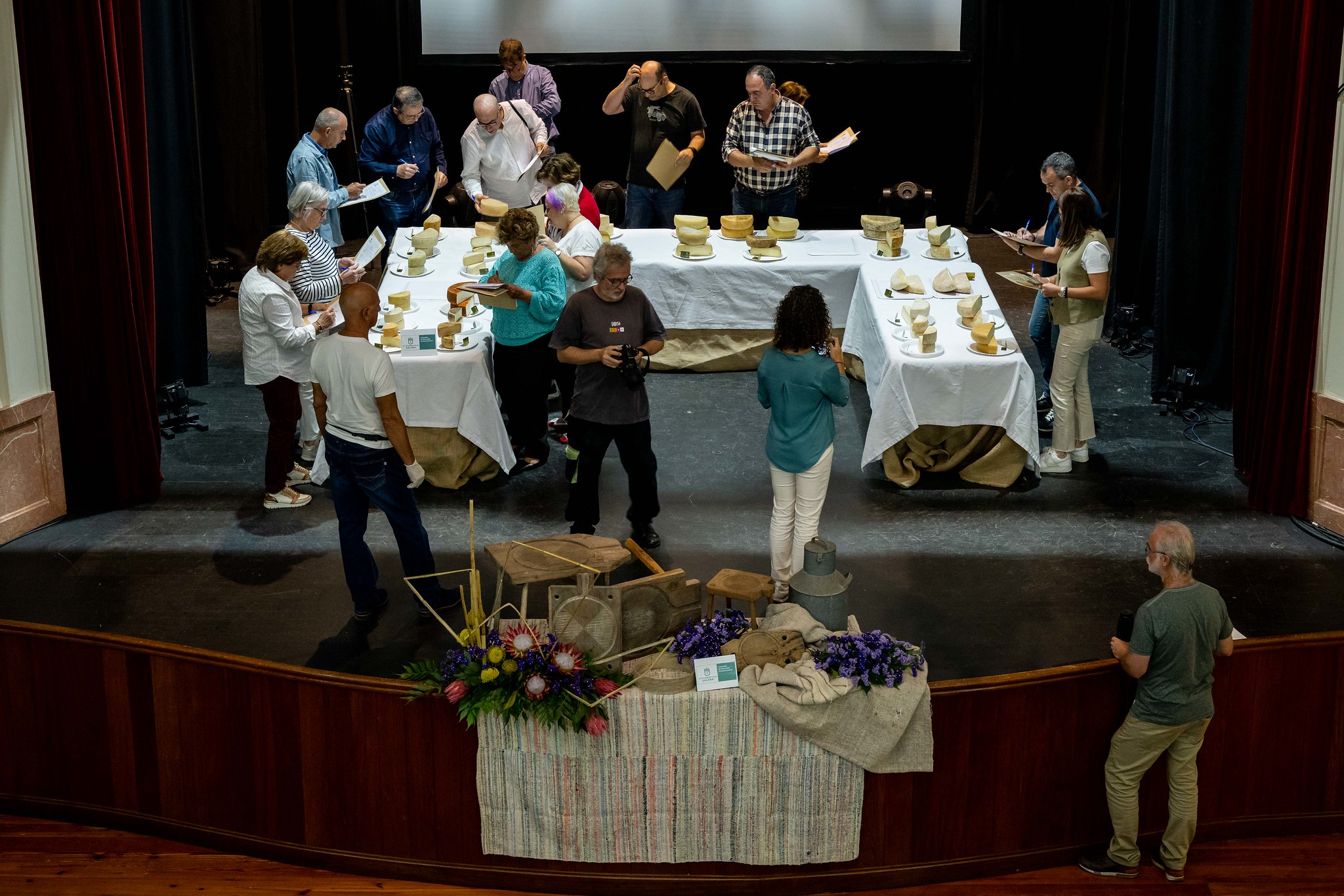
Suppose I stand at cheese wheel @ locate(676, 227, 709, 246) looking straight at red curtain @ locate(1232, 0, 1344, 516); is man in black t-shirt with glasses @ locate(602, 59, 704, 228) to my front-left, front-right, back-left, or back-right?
back-left

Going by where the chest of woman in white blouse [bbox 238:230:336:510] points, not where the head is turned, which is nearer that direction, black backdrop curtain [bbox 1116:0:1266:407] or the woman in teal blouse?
the black backdrop curtain

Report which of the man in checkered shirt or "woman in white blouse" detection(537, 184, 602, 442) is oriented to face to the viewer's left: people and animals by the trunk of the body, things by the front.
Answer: the woman in white blouse

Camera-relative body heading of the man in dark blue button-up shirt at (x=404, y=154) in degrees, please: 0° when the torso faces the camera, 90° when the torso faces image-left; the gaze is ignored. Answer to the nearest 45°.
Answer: approximately 315°

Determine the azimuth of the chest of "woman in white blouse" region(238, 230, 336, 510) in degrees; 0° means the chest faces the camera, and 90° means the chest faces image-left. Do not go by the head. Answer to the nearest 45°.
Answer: approximately 270°

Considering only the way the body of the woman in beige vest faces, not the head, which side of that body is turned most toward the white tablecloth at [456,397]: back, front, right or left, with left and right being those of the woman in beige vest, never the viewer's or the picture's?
front

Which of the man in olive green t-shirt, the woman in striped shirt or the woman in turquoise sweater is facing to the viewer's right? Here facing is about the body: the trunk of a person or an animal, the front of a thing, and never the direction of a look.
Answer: the woman in striped shirt

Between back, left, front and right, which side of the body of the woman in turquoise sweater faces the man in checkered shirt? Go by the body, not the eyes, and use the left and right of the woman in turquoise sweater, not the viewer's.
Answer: back

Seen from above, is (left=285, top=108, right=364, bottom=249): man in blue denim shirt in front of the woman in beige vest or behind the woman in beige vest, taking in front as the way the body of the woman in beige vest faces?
in front

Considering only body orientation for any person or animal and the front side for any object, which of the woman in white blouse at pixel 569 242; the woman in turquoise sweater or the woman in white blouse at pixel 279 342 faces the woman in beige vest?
the woman in white blouse at pixel 279 342

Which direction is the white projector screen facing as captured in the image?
toward the camera

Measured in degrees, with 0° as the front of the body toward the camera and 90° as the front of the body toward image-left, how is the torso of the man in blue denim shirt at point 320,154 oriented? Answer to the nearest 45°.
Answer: approximately 270°

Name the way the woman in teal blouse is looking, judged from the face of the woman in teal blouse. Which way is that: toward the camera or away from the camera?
away from the camera

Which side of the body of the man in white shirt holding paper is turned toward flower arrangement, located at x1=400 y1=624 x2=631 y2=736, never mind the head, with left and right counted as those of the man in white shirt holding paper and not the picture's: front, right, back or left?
front

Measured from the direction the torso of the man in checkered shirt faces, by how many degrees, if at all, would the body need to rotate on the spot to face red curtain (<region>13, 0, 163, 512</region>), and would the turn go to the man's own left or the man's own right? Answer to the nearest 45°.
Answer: approximately 45° to the man's own right

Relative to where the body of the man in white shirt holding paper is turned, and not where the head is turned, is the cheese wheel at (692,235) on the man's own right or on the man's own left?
on the man's own left

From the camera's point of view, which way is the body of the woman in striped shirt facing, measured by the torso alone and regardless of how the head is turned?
to the viewer's right

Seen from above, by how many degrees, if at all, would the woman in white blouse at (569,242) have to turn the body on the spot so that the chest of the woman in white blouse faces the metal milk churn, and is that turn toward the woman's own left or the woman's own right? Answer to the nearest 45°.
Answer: approximately 90° to the woman's own left

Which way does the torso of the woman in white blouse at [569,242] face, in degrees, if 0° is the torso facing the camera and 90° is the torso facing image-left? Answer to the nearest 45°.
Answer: approximately 90°

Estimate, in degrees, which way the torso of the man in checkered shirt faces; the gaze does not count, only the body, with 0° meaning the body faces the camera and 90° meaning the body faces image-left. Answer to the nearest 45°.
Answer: approximately 0°
